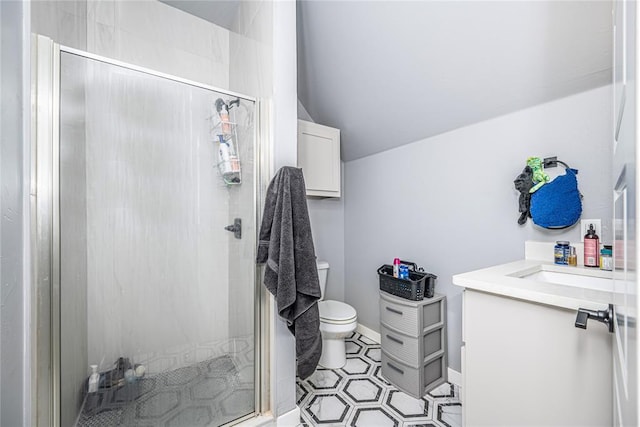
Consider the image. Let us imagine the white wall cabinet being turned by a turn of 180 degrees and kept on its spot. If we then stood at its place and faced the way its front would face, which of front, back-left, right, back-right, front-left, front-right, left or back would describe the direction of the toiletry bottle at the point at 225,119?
left

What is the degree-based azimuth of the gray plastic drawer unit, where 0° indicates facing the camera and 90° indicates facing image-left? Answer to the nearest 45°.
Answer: approximately 45°

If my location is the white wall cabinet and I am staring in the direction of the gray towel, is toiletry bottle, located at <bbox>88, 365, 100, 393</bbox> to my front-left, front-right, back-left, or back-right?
front-right

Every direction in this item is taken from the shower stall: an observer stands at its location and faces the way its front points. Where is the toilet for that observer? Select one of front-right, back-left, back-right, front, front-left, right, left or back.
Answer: front-left

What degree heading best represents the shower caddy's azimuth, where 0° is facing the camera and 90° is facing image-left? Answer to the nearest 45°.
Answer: approximately 45°

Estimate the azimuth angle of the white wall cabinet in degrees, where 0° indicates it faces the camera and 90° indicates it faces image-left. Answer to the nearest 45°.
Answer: approximately 315°

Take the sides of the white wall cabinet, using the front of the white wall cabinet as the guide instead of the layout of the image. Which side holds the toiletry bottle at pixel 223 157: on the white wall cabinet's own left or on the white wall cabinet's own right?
on the white wall cabinet's own right

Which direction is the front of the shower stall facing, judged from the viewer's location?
facing the viewer and to the right of the viewer

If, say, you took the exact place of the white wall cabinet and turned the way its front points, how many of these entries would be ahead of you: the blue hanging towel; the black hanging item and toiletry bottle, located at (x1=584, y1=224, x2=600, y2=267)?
3
